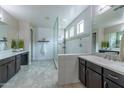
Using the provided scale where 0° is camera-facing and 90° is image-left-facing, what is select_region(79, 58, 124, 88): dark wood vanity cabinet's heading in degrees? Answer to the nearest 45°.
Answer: approximately 45°
